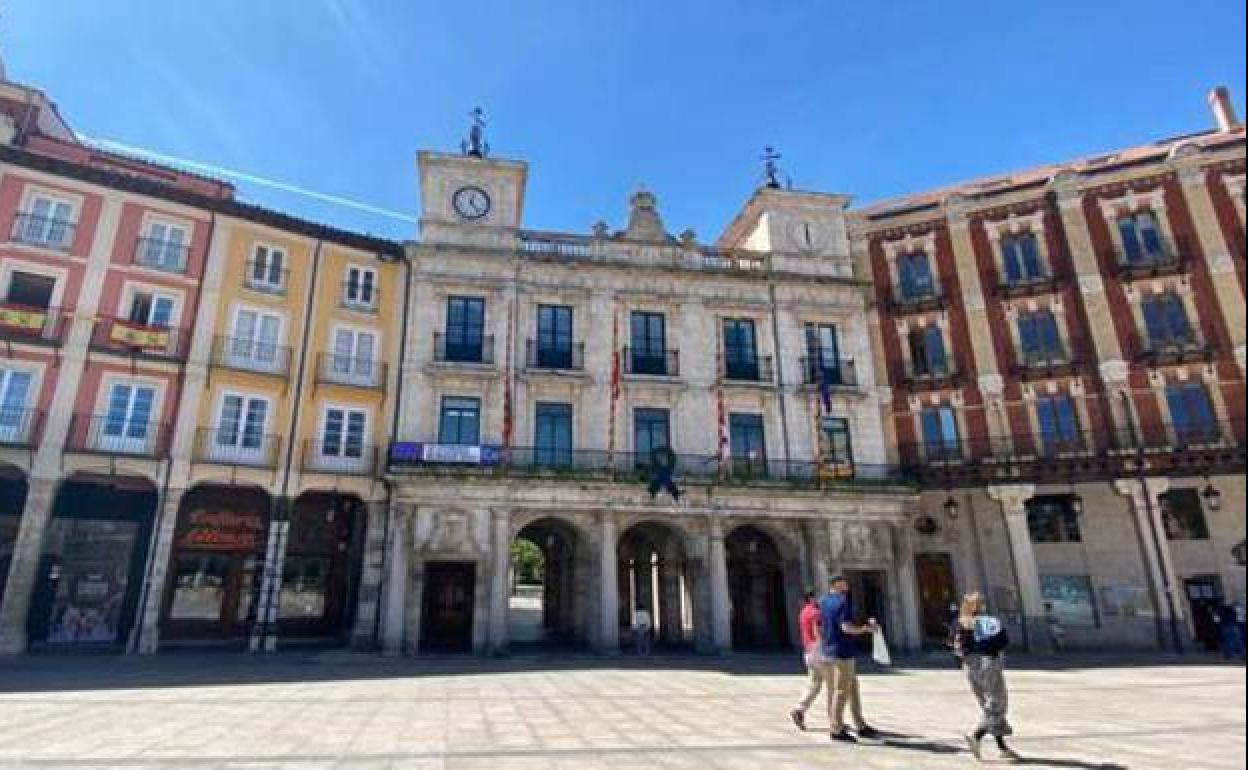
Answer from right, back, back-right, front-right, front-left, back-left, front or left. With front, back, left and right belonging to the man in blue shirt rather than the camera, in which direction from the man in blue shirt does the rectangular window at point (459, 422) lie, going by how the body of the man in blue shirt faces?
back-left

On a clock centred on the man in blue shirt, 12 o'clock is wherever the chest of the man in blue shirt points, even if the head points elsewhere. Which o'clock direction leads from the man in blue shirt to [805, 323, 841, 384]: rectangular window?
The rectangular window is roughly at 9 o'clock from the man in blue shirt.

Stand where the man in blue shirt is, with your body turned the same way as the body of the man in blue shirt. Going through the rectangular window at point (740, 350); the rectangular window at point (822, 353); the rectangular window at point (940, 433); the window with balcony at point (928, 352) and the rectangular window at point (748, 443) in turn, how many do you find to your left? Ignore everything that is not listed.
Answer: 5

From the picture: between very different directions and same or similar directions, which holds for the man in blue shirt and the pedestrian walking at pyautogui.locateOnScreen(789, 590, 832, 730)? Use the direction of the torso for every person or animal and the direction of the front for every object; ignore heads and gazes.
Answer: same or similar directions

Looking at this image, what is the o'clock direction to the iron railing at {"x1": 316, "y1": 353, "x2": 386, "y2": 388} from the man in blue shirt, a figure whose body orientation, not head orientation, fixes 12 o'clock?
The iron railing is roughly at 7 o'clock from the man in blue shirt.

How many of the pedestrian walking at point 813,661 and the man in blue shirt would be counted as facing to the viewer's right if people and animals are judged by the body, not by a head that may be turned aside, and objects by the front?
2

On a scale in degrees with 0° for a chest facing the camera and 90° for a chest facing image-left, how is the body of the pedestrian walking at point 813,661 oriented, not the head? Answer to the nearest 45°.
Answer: approximately 270°

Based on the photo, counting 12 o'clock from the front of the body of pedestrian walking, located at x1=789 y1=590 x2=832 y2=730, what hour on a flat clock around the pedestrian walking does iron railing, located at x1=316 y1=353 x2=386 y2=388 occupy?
The iron railing is roughly at 7 o'clock from the pedestrian walking.

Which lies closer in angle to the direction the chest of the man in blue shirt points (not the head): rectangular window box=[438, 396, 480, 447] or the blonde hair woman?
the blonde hair woman

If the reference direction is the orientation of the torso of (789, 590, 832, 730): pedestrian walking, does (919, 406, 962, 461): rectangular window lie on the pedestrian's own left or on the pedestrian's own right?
on the pedestrian's own left

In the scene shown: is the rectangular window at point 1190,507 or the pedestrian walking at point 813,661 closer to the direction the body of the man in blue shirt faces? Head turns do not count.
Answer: the rectangular window

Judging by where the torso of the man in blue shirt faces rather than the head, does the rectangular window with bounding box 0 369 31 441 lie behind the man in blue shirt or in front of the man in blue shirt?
behind

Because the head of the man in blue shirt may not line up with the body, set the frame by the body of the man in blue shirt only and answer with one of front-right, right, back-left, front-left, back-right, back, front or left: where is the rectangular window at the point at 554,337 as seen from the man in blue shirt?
back-left

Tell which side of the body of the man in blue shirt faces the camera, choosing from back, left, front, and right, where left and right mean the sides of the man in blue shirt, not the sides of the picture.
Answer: right
